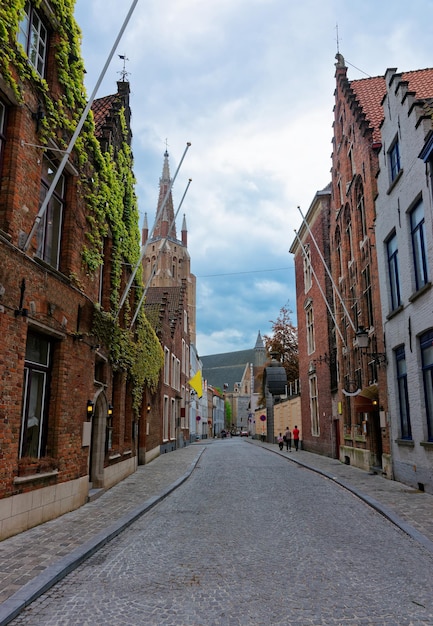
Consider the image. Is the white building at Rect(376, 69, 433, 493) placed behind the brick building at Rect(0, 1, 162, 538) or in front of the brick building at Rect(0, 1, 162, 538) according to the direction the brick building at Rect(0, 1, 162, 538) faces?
in front

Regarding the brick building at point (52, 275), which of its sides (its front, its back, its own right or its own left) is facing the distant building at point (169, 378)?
left

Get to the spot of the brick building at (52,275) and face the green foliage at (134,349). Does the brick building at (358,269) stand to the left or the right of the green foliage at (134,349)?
right

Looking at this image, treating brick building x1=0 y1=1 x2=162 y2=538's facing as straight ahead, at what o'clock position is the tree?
The tree is roughly at 10 o'clock from the brick building.

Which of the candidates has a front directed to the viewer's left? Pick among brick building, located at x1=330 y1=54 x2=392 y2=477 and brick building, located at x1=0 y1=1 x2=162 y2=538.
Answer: brick building, located at x1=330 y1=54 x2=392 y2=477

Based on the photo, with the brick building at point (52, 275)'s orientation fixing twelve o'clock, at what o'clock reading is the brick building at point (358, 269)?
the brick building at point (358, 269) is roughly at 11 o'clock from the brick building at point (52, 275).

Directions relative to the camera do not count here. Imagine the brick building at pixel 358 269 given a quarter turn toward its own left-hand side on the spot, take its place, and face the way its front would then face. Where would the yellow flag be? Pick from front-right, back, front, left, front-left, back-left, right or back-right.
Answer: back-right

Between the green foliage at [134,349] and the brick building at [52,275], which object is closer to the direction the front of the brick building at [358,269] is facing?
the green foliage

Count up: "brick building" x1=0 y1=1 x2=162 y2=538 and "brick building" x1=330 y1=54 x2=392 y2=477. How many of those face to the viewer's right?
1

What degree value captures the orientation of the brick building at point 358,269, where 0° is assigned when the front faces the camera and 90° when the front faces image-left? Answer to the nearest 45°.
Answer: approximately 90°

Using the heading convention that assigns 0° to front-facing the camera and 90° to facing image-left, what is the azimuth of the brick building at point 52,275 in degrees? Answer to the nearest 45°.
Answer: approximately 270°

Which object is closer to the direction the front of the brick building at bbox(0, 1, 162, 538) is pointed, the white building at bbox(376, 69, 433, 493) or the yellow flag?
the white building
